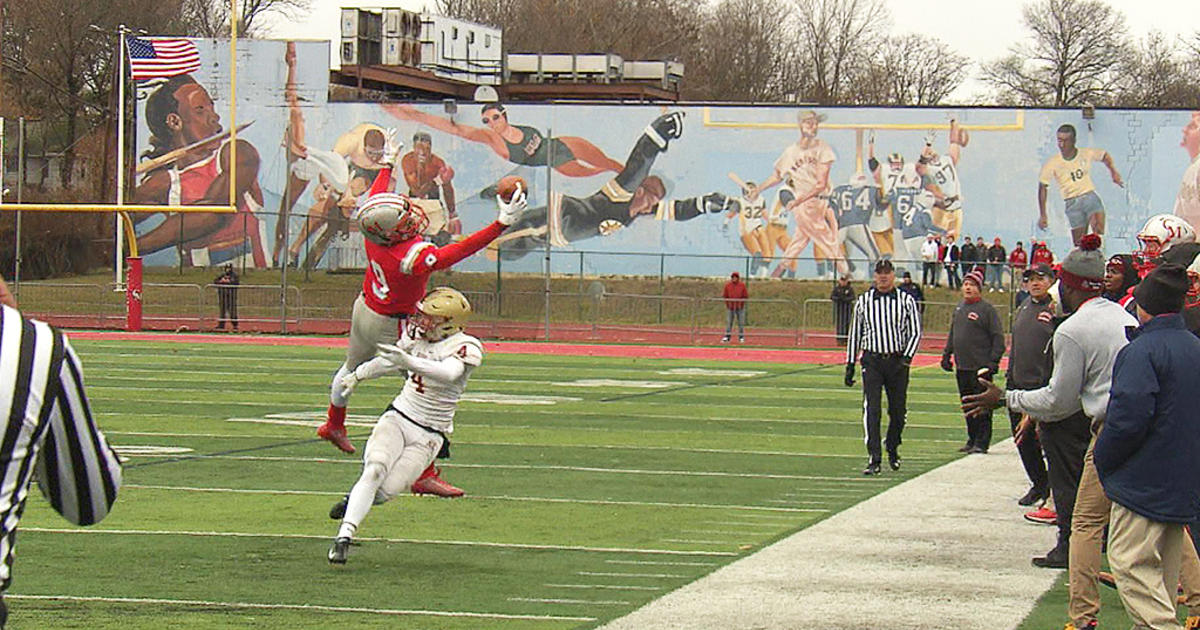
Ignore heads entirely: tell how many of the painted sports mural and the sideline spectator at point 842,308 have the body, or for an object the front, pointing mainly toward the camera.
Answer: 2

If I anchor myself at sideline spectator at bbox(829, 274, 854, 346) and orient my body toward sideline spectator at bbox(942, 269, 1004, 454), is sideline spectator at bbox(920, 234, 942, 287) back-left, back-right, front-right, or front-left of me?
back-left

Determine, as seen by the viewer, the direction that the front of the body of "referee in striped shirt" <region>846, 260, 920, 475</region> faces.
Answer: toward the camera

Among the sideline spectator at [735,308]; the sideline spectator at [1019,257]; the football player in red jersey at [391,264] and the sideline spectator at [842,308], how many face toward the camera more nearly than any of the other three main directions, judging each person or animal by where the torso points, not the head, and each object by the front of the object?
3

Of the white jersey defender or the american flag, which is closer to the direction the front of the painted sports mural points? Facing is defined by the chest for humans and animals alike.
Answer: the white jersey defender

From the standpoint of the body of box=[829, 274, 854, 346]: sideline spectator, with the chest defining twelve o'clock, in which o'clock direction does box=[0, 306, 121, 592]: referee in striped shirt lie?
The referee in striped shirt is roughly at 12 o'clock from the sideline spectator.

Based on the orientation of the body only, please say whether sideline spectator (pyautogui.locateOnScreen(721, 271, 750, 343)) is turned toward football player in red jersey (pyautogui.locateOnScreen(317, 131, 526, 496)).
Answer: yes

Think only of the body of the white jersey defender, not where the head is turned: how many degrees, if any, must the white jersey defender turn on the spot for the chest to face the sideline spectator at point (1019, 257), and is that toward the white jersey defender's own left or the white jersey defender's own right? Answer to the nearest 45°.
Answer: approximately 180°

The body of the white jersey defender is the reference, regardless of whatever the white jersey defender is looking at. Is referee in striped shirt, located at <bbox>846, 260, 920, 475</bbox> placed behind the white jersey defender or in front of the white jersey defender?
behind

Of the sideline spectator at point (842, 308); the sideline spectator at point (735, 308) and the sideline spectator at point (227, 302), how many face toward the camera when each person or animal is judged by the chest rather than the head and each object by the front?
3

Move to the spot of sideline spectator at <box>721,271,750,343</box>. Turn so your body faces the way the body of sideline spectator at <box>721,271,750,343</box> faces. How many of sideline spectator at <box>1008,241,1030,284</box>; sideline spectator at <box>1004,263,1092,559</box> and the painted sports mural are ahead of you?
1

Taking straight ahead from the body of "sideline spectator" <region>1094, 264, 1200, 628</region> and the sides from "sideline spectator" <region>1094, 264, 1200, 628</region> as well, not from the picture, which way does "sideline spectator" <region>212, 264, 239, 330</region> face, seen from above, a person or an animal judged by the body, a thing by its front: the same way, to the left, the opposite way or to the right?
the opposite way

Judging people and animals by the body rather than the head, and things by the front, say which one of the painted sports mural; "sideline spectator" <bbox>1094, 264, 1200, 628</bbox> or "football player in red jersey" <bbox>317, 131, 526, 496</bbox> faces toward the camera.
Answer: the painted sports mural

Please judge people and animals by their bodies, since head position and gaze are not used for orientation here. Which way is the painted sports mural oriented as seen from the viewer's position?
toward the camera
